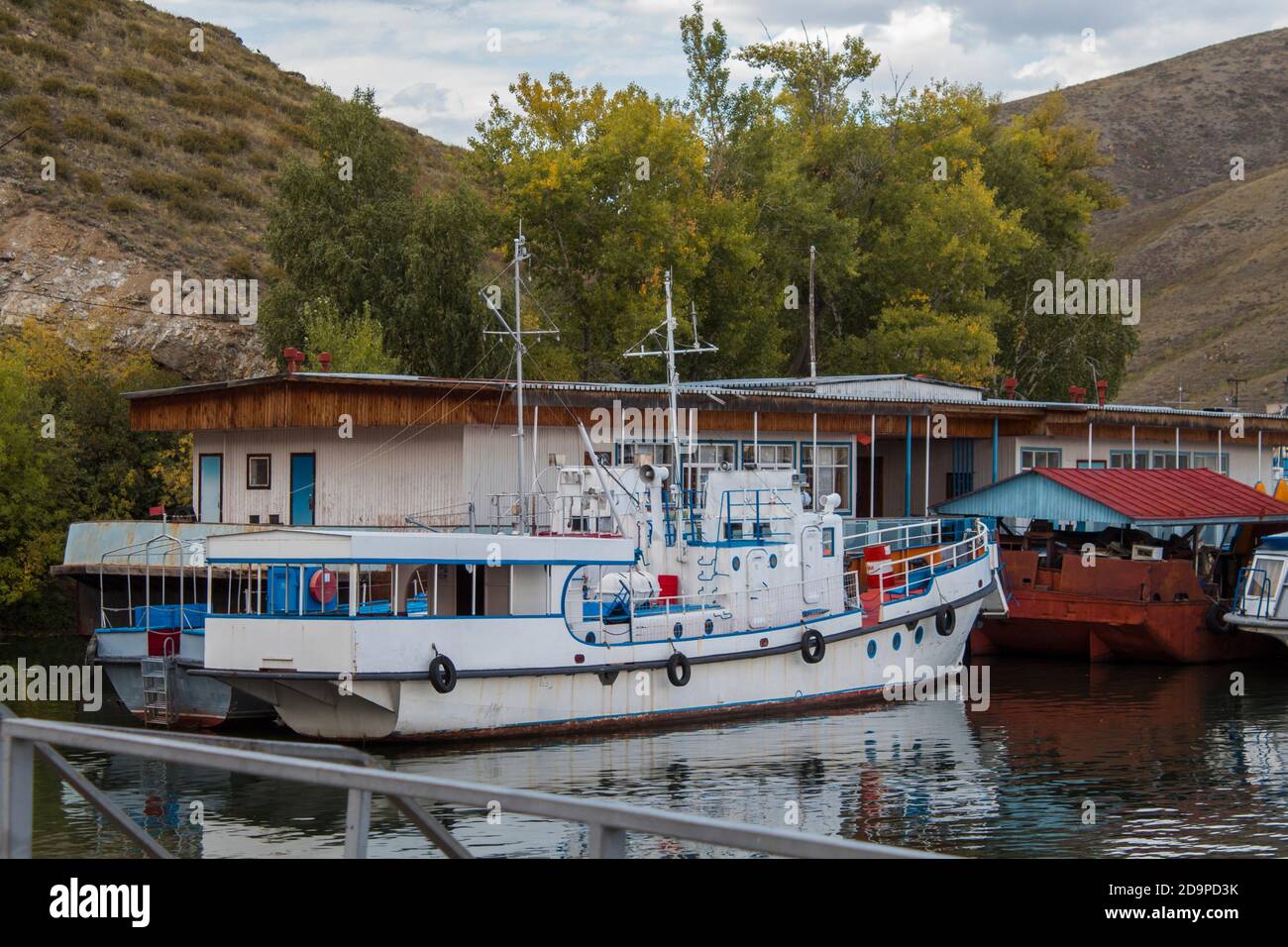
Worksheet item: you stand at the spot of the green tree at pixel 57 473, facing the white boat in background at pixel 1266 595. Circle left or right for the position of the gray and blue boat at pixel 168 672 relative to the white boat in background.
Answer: right

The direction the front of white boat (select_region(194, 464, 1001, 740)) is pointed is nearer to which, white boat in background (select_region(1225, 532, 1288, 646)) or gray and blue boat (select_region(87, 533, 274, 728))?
the white boat in background

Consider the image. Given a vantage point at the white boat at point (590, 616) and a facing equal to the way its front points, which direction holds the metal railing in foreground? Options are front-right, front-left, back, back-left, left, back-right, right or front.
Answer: back-right

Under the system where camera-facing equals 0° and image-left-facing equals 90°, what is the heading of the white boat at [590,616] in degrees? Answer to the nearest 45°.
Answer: approximately 225°

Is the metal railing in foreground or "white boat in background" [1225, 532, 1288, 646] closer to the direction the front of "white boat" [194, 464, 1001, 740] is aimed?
the white boat in background

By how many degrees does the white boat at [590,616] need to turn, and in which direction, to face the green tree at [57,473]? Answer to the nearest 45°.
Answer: approximately 90° to its left

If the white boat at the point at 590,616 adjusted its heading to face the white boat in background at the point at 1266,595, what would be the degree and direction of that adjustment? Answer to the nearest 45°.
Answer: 0° — it already faces it

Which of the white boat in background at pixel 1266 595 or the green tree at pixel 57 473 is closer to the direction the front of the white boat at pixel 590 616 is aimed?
the white boat in background

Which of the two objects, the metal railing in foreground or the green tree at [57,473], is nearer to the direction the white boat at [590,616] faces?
the green tree
